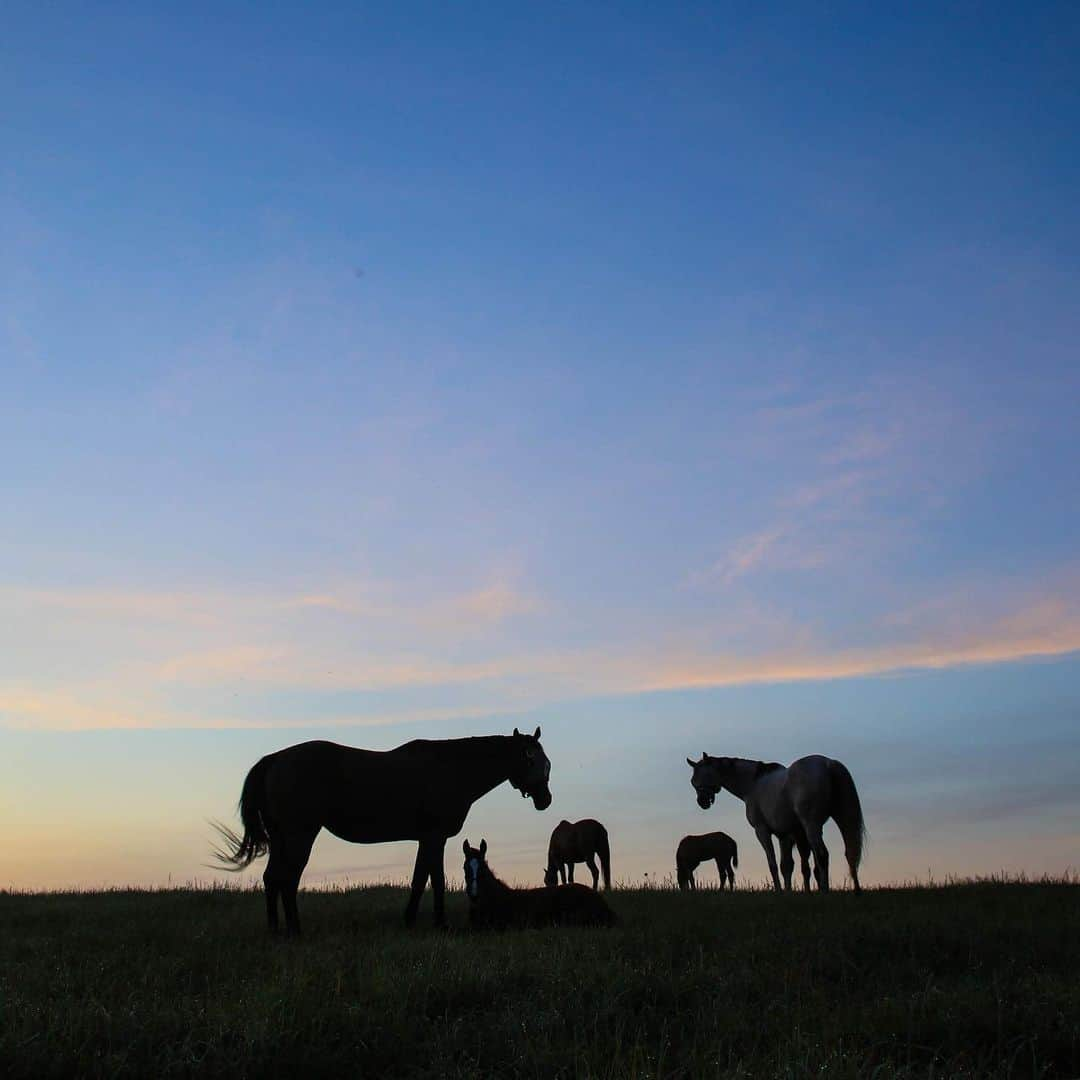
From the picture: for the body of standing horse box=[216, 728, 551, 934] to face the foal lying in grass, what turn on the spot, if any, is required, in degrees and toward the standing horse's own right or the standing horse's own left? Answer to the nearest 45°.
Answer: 0° — it already faces it

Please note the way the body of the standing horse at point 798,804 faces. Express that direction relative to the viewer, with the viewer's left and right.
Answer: facing away from the viewer and to the left of the viewer

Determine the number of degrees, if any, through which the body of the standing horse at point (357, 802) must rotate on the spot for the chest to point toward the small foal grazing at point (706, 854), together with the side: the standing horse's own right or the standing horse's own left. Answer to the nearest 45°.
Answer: approximately 45° to the standing horse's own left

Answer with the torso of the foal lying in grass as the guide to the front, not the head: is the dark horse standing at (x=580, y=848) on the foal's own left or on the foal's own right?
on the foal's own right

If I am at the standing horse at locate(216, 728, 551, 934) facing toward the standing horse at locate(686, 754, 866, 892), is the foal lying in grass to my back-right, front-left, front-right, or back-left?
front-right

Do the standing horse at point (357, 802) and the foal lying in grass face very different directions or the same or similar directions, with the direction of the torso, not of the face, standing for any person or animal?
very different directions

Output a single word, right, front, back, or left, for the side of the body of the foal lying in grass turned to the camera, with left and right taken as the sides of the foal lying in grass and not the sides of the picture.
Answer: left

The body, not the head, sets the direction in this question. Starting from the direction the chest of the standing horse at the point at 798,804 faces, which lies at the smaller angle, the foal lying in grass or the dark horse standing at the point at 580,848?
the dark horse standing

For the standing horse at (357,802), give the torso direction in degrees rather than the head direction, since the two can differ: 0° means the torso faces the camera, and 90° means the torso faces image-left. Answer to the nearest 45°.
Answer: approximately 270°
